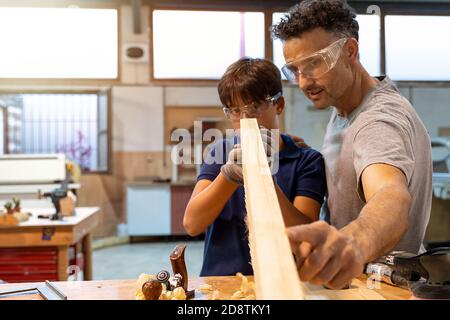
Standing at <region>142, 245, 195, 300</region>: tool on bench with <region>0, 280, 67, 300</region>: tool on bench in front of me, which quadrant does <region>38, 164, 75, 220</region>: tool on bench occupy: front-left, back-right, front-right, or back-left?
front-right

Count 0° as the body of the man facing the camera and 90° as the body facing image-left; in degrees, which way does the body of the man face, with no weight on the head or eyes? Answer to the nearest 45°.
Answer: approximately 45°

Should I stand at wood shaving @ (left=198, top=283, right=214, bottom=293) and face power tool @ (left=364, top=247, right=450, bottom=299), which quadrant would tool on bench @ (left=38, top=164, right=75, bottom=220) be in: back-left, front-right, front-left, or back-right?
back-left

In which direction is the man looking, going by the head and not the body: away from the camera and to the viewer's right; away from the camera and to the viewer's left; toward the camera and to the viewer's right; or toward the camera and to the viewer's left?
toward the camera and to the viewer's left
